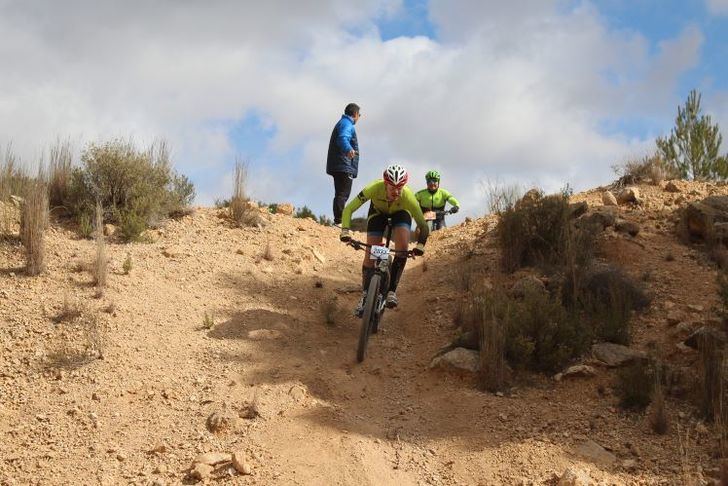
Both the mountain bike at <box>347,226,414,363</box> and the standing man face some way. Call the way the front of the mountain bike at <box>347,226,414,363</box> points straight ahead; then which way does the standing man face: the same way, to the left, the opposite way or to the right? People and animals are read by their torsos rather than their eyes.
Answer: to the left

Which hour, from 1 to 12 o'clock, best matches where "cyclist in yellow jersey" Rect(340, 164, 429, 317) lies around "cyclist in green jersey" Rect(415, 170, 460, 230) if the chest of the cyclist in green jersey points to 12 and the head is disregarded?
The cyclist in yellow jersey is roughly at 12 o'clock from the cyclist in green jersey.

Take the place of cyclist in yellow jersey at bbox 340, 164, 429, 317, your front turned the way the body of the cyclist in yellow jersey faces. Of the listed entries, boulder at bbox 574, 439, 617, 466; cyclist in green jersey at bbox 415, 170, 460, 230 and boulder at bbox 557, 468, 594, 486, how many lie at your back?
1

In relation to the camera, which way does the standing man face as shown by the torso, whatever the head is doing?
to the viewer's right

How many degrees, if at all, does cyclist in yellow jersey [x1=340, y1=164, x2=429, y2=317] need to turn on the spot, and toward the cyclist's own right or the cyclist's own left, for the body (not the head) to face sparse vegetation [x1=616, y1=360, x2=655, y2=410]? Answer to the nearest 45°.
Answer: approximately 45° to the cyclist's own left

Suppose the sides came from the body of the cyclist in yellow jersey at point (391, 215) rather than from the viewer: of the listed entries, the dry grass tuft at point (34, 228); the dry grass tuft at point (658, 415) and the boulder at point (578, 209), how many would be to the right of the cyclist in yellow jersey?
1

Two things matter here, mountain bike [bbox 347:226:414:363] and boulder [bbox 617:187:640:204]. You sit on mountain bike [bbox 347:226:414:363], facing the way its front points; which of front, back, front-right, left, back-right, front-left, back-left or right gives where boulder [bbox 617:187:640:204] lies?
back-left

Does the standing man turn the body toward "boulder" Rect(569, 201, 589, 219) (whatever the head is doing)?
yes

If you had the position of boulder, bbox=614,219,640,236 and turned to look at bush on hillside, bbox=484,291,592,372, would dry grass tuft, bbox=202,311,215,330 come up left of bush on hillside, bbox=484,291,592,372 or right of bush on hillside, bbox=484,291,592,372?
right

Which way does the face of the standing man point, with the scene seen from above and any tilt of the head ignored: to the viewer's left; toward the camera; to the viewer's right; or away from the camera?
to the viewer's right

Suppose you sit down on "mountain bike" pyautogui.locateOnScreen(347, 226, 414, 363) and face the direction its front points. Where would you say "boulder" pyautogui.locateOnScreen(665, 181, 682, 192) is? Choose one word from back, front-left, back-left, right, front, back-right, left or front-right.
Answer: back-left

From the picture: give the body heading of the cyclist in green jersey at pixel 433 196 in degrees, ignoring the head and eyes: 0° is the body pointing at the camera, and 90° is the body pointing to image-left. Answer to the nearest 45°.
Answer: approximately 0°

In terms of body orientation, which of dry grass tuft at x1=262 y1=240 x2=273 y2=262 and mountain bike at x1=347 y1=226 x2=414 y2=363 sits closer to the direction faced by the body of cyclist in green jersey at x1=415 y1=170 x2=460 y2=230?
the mountain bike

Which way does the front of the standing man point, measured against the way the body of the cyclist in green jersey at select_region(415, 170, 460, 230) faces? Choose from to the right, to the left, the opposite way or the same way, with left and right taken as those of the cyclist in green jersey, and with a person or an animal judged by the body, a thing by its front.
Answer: to the left

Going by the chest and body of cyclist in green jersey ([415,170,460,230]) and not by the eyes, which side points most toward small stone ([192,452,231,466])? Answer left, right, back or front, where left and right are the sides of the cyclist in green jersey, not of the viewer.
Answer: front
